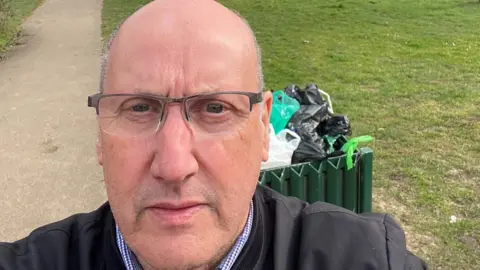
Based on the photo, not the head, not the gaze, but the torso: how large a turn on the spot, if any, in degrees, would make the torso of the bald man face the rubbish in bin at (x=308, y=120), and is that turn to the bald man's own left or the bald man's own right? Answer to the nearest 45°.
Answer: approximately 180°

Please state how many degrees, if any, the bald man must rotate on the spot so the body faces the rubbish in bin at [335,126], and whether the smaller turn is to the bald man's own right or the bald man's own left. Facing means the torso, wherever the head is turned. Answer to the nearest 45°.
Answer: approximately 180°

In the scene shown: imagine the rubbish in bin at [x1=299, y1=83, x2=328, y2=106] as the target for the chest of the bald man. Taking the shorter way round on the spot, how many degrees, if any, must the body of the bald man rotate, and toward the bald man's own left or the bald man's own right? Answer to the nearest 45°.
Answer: approximately 180°

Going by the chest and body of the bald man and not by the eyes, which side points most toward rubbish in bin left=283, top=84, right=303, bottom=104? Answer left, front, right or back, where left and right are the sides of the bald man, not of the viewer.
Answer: back

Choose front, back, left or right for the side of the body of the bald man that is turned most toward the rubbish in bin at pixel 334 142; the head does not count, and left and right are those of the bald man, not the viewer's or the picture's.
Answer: back

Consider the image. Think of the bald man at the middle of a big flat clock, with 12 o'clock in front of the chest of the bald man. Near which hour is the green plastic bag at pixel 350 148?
The green plastic bag is roughly at 7 o'clock from the bald man.

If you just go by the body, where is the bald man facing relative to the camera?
toward the camera

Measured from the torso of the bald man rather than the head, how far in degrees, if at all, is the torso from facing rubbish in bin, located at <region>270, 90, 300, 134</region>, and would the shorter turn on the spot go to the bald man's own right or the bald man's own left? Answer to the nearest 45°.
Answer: approximately 180°

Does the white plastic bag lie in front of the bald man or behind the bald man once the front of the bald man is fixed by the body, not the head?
behind

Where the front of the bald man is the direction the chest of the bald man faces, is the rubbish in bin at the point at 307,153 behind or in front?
behind
